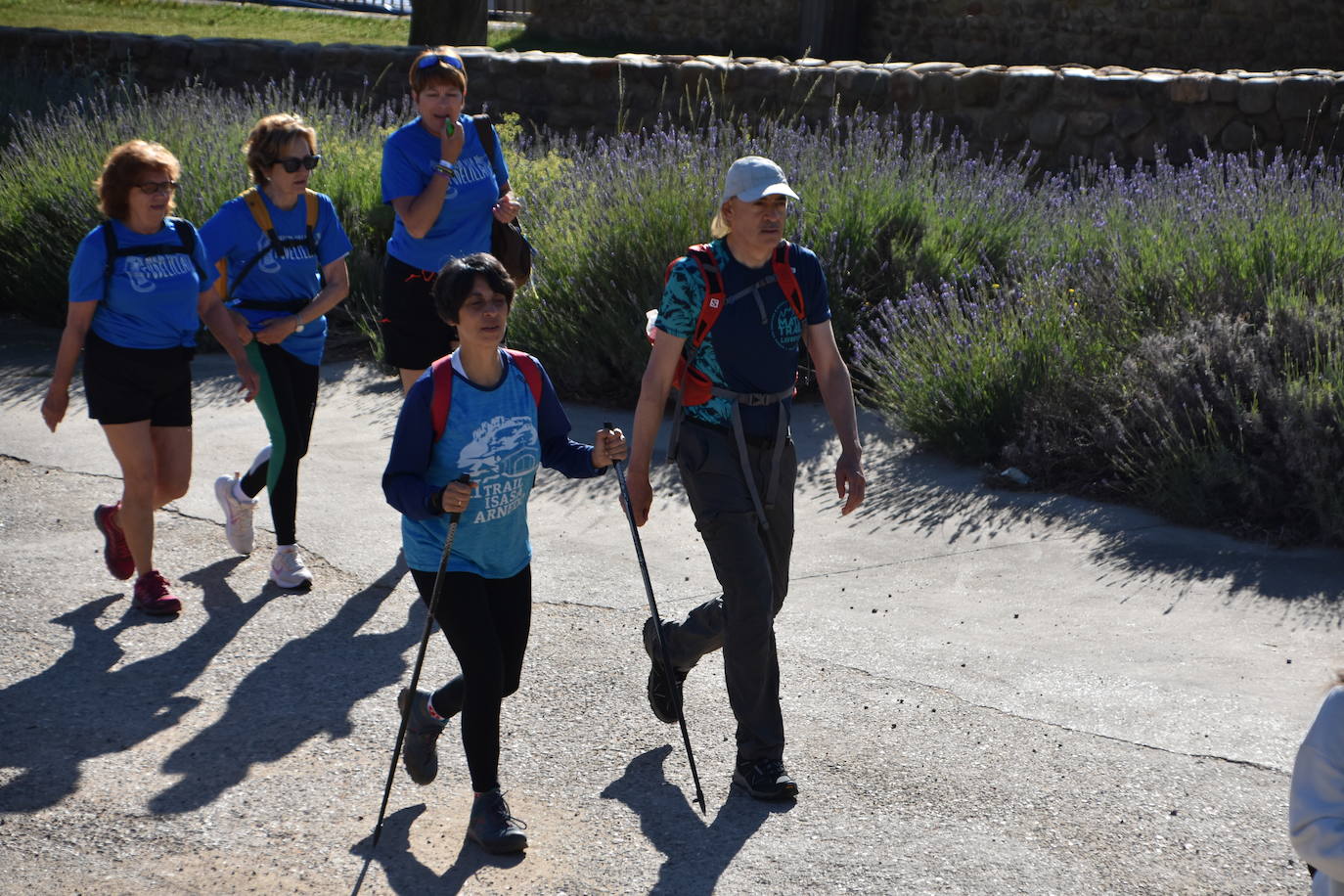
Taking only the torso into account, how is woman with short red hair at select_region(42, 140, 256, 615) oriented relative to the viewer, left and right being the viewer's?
facing the viewer and to the right of the viewer

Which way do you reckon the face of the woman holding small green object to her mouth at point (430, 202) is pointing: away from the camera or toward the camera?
toward the camera

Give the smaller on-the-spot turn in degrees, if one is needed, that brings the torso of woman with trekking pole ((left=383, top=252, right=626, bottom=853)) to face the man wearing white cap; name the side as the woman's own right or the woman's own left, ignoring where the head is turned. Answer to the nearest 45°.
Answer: approximately 45° to the woman's own left

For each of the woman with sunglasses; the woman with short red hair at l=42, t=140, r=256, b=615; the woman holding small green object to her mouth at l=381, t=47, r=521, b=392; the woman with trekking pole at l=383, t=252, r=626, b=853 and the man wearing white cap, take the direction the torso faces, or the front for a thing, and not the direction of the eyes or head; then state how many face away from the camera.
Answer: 0

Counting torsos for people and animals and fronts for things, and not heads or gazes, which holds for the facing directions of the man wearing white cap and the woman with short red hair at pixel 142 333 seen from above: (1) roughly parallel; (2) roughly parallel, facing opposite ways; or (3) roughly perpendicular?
roughly parallel

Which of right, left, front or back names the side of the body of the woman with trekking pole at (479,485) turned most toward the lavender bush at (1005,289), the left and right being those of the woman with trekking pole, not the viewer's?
left

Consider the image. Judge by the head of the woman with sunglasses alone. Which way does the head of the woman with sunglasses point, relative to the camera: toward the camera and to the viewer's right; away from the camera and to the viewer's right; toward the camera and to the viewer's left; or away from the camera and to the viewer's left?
toward the camera and to the viewer's right

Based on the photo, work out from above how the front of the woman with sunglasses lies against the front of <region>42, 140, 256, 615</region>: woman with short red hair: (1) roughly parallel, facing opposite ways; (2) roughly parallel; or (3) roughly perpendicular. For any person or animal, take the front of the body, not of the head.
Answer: roughly parallel

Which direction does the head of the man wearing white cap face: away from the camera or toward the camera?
toward the camera

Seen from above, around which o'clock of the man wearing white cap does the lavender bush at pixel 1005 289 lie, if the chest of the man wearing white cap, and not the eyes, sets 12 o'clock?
The lavender bush is roughly at 8 o'clock from the man wearing white cap.

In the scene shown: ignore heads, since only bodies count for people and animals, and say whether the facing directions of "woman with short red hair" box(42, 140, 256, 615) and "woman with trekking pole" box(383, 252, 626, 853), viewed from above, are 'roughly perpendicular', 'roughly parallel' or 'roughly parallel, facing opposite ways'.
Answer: roughly parallel

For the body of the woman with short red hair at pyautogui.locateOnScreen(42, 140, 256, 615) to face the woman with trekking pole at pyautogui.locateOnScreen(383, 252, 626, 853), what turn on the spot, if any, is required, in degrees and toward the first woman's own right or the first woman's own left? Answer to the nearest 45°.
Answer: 0° — they already face them

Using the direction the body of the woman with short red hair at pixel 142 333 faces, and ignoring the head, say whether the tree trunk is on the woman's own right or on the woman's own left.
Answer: on the woman's own left

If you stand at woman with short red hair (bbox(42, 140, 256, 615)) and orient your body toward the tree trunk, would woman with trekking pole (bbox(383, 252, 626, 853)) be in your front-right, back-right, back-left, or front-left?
back-right

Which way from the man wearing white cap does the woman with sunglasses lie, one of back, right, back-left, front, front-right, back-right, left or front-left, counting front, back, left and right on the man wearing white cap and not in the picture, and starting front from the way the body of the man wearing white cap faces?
back

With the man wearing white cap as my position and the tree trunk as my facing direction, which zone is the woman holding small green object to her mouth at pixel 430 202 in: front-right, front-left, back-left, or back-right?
front-left

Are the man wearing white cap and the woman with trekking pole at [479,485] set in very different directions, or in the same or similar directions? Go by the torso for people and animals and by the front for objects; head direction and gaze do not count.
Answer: same or similar directions
